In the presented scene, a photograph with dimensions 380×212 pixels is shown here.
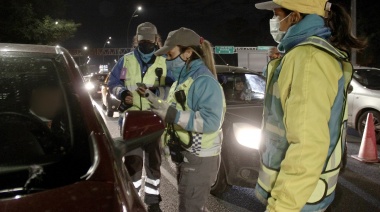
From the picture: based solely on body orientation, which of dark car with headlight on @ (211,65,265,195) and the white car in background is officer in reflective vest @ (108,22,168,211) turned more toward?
the dark car with headlight on

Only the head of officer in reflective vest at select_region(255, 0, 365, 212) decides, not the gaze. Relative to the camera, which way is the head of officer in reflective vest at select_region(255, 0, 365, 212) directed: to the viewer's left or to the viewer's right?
to the viewer's left

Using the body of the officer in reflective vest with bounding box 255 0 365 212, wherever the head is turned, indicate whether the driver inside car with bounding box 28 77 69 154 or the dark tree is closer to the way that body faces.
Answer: the driver inside car

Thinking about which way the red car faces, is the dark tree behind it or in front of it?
behind

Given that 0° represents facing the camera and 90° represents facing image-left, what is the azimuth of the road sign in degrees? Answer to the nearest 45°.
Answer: approximately 0°

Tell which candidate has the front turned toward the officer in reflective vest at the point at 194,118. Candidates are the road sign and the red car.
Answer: the road sign

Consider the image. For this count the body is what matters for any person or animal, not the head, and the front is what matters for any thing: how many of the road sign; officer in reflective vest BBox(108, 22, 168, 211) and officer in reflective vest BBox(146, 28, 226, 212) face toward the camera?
2

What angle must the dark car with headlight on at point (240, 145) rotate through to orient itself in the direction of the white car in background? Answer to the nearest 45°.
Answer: approximately 90° to its left

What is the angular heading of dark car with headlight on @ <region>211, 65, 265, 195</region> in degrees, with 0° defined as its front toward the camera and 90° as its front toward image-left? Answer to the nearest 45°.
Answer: approximately 315°

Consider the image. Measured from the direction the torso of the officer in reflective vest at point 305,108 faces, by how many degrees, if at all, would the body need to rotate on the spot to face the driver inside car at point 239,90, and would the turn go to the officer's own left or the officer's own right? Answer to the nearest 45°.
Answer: approximately 90° to the officer's own right

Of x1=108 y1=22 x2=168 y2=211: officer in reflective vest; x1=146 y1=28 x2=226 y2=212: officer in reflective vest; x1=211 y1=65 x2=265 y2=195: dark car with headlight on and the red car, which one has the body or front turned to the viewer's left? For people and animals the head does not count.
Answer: x1=146 y1=28 x2=226 y2=212: officer in reflective vest

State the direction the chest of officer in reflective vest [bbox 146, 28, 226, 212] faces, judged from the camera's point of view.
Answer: to the viewer's left

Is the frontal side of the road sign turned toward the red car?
yes
